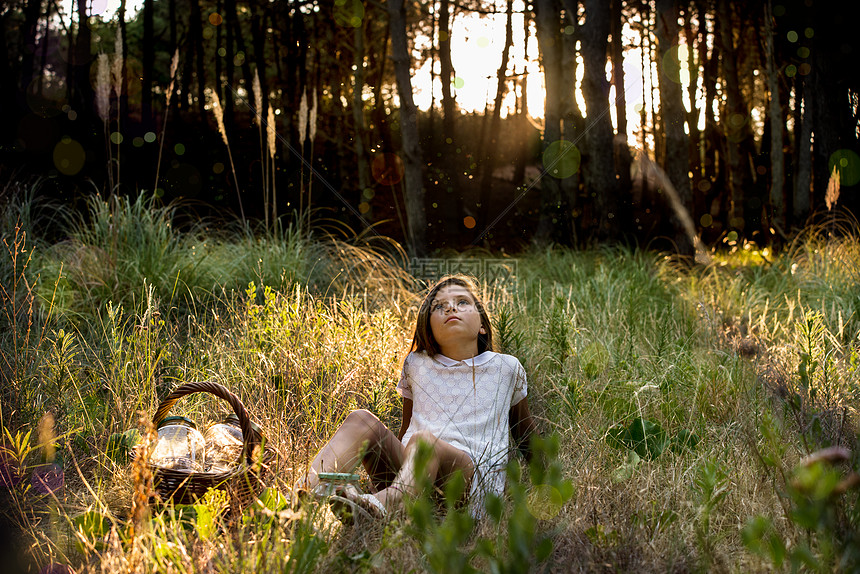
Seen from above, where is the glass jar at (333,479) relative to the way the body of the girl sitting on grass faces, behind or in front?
in front

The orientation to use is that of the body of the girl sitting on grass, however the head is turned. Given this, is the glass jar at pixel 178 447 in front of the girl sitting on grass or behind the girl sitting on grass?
in front

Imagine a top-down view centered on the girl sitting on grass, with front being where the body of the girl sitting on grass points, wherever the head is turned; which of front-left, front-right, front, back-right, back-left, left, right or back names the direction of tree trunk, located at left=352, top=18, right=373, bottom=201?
back-right

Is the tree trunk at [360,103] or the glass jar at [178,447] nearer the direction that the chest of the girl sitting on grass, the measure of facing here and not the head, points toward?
the glass jar

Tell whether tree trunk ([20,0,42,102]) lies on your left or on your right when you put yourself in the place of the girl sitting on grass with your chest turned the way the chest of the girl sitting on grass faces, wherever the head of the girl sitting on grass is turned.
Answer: on your right

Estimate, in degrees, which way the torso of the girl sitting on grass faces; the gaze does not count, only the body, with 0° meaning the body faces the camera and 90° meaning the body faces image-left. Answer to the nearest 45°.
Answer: approximately 45°
